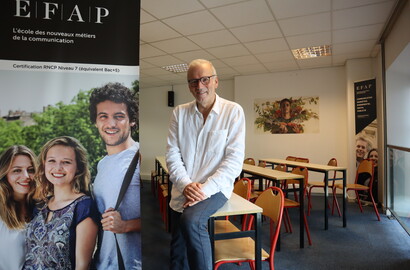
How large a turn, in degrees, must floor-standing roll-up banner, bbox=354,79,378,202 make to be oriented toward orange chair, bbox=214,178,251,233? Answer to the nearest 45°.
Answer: approximately 45° to its left

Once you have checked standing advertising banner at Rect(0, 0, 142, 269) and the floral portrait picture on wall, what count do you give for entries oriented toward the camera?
2

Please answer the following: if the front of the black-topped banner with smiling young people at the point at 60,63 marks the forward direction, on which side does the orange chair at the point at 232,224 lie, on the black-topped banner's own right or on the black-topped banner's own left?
on the black-topped banner's own left

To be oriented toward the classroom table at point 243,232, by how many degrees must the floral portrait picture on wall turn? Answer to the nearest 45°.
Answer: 0° — it already faces it

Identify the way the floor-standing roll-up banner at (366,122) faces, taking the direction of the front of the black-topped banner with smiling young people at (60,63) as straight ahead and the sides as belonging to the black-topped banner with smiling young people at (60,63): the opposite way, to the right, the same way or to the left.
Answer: to the right

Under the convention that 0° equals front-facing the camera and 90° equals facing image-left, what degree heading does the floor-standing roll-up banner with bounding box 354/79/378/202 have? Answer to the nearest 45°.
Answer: approximately 45°

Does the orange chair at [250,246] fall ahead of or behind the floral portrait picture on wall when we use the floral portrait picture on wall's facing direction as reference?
ahead

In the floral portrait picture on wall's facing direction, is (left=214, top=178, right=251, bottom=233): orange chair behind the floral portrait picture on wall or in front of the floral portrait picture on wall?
in front

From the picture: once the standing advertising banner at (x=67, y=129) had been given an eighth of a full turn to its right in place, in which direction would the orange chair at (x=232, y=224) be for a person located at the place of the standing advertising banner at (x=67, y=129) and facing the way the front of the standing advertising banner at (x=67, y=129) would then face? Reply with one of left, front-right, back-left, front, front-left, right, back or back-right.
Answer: back-left

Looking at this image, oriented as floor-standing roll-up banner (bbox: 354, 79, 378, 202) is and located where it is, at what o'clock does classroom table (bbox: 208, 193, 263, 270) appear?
The classroom table is roughly at 11 o'clock from the floor-standing roll-up banner.

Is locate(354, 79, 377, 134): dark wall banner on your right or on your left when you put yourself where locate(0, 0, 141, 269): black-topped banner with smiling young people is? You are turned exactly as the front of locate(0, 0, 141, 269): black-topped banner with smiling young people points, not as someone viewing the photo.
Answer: on your left

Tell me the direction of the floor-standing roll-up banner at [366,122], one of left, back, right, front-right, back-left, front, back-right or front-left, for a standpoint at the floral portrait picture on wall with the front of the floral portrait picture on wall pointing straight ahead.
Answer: front-left

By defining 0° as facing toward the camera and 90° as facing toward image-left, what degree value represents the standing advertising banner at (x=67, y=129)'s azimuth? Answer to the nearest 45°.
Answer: approximately 0°

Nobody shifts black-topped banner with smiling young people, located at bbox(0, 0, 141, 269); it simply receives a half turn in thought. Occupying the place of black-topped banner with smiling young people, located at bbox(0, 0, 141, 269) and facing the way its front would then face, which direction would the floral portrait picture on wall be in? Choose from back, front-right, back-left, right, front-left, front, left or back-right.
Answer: front-right

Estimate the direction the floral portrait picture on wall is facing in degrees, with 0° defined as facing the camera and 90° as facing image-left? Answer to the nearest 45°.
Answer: approximately 0°
